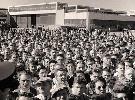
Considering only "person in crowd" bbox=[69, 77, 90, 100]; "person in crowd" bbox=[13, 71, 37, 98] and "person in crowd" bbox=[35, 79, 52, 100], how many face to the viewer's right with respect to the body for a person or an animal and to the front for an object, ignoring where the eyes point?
0

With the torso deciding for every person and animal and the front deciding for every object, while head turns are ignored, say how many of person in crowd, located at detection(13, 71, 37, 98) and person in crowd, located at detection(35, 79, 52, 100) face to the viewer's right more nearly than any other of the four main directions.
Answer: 0

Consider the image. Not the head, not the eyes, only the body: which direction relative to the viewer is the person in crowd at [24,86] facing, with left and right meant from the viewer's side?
facing the viewer

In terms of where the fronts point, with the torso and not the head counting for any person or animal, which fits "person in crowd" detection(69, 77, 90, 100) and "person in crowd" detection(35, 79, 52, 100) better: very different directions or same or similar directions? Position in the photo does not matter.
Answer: same or similar directions

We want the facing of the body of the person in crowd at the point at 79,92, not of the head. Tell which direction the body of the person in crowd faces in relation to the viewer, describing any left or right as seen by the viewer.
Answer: facing the viewer and to the left of the viewer

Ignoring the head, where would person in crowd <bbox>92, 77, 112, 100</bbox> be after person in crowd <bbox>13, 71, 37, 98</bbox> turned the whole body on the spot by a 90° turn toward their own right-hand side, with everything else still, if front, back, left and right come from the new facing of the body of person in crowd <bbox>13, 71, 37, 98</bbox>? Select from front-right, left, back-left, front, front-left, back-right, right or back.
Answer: back

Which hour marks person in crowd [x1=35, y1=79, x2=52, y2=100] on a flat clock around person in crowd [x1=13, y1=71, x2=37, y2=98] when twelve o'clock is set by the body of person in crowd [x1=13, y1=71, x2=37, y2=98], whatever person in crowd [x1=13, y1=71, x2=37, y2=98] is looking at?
person in crowd [x1=35, y1=79, x2=52, y2=100] is roughly at 10 o'clock from person in crowd [x1=13, y1=71, x2=37, y2=98].

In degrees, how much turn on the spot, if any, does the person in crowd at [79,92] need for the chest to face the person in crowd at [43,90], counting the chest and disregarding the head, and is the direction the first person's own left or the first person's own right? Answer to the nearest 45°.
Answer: approximately 45° to the first person's own right

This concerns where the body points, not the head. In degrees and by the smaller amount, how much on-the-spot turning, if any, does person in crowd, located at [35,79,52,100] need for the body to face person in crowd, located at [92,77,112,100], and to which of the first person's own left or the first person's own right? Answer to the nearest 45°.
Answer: approximately 135° to the first person's own left

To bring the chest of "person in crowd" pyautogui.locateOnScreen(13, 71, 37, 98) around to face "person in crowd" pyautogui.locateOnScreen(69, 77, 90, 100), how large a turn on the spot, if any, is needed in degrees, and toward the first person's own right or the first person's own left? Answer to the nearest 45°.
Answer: approximately 90° to the first person's own left

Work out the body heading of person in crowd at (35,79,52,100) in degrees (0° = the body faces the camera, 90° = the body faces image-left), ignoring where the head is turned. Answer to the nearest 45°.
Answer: approximately 45°

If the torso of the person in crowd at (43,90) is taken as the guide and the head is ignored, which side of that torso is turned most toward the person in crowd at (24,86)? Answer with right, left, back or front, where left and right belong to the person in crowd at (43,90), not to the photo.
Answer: right
